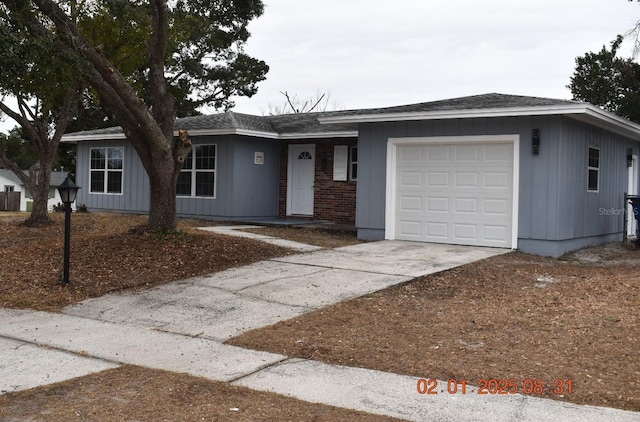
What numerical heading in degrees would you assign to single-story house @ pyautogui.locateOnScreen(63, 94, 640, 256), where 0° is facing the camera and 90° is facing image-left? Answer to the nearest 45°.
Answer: approximately 45°
